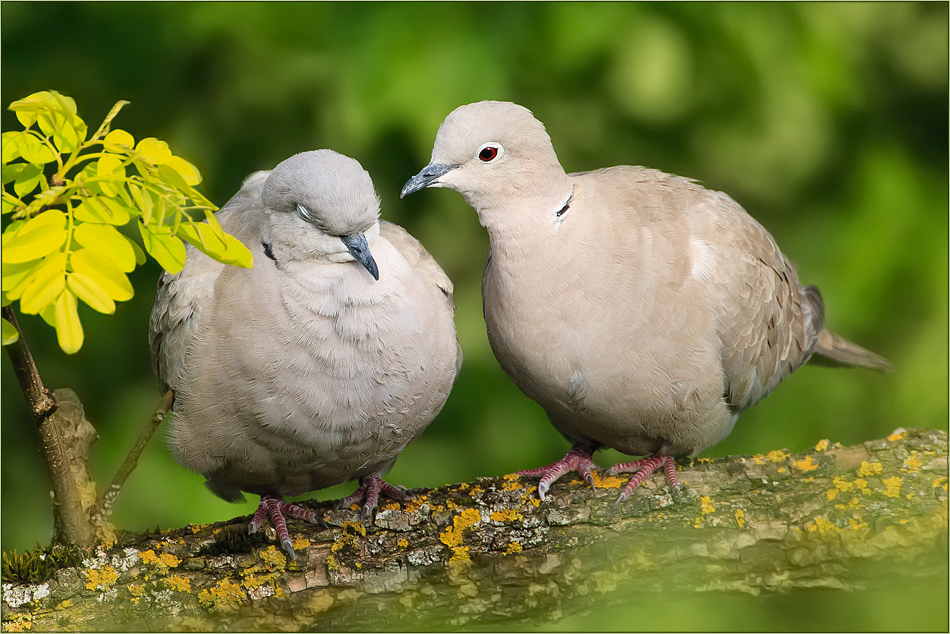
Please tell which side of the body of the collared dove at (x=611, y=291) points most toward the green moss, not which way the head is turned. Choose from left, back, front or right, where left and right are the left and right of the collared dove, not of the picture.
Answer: front

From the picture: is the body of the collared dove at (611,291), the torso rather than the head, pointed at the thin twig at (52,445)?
yes

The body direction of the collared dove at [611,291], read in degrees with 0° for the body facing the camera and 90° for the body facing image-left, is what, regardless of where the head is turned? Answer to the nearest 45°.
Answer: approximately 45°

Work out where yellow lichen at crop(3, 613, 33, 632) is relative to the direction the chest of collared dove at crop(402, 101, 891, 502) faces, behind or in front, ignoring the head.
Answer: in front

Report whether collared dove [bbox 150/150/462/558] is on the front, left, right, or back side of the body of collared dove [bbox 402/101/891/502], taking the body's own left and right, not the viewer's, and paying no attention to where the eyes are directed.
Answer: front
